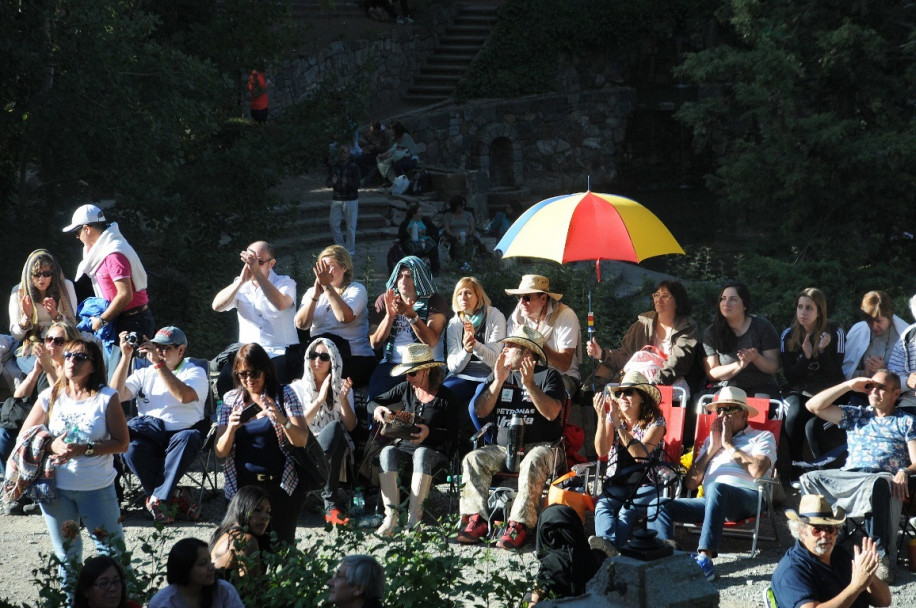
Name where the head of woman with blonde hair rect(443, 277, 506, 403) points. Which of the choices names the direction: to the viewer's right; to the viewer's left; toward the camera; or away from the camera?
toward the camera

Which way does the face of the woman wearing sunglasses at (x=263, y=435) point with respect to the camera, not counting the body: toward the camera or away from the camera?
toward the camera

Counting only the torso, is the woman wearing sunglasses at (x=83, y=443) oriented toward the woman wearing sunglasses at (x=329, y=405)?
no

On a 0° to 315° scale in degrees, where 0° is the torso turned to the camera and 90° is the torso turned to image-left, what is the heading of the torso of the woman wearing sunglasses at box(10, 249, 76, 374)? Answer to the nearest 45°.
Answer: approximately 0°

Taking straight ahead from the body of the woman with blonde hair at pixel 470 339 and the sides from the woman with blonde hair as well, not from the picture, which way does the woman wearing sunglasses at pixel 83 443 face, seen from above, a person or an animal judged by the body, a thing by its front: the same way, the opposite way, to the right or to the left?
the same way

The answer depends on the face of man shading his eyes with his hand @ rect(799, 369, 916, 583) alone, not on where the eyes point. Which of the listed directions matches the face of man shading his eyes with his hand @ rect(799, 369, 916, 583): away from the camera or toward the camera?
toward the camera

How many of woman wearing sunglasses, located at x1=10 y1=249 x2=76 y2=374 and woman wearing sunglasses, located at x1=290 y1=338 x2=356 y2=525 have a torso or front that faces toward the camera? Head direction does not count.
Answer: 2

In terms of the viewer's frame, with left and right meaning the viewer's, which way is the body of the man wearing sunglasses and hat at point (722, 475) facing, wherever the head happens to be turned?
facing the viewer and to the left of the viewer

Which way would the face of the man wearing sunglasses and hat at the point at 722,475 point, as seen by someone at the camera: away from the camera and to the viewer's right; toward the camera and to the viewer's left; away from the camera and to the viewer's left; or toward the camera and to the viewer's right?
toward the camera and to the viewer's left

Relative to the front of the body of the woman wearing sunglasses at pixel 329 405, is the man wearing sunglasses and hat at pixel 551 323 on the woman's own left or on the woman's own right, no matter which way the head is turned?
on the woman's own left

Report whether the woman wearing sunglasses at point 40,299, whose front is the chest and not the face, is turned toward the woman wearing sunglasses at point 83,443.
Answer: yes

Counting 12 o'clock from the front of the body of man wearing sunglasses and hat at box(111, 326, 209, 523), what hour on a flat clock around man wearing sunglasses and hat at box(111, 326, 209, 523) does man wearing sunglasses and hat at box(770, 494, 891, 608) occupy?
man wearing sunglasses and hat at box(770, 494, 891, 608) is roughly at 9 o'clock from man wearing sunglasses and hat at box(111, 326, 209, 523).

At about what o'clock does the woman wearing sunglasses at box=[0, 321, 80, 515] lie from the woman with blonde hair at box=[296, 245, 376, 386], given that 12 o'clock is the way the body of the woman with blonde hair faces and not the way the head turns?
The woman wearing sunglasses is roughly at 1 o'clock from the woman with blonde hair.

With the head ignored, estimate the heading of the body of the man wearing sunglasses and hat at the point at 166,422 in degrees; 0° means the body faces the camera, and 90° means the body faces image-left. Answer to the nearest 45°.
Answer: approximately 45°

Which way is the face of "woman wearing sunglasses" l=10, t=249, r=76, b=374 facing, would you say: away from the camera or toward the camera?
toward the camera

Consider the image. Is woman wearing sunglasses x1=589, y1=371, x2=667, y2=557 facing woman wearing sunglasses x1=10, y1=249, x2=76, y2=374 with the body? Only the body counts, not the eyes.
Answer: no

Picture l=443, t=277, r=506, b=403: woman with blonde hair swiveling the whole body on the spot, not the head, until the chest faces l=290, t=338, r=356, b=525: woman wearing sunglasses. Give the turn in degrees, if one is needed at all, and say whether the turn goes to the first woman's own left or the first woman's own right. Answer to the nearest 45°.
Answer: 0° — they already face them

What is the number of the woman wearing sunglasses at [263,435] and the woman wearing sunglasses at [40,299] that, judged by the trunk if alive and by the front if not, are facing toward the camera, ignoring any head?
2
